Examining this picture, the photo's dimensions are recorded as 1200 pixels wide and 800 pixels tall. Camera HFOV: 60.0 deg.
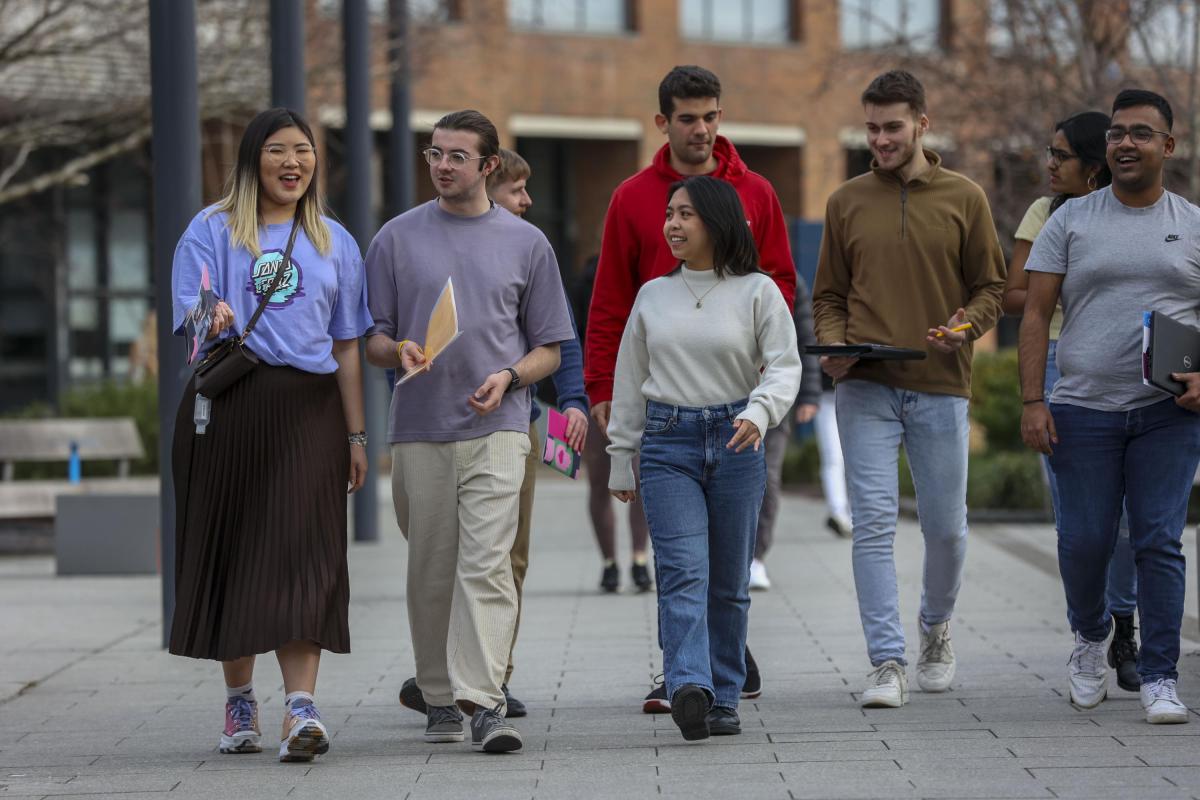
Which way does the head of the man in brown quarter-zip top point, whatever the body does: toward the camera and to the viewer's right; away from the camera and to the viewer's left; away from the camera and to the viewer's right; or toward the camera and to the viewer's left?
toward the camera and to the viewer's left

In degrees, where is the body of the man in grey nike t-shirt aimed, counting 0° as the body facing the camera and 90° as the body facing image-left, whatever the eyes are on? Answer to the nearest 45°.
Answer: approximately 0°

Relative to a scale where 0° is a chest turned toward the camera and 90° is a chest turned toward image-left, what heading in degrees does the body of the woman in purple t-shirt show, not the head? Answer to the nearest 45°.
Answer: approximately 0°

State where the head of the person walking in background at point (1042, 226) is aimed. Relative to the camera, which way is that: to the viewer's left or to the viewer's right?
to the viewer's left

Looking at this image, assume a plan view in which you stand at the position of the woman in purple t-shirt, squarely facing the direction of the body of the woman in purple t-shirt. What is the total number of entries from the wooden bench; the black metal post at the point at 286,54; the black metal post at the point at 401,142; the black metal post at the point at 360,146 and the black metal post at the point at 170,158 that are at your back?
5

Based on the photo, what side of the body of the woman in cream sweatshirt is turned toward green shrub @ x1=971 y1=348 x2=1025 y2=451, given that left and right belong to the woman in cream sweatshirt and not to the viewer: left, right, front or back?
back
